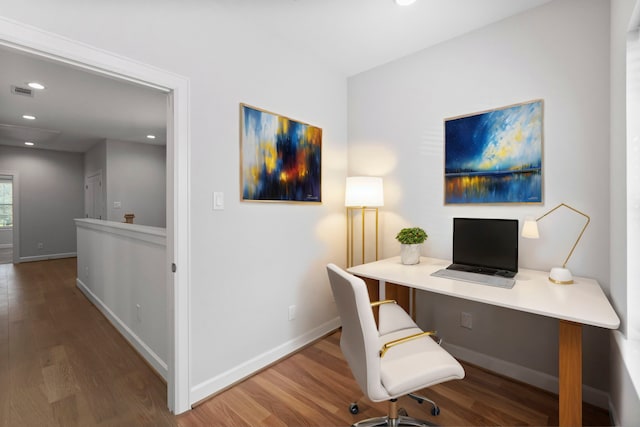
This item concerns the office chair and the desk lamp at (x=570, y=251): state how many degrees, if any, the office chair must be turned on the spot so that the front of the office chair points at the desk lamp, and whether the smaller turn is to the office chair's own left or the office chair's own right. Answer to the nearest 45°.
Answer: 0° — it already faces it

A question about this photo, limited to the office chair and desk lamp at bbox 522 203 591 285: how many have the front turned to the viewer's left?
1

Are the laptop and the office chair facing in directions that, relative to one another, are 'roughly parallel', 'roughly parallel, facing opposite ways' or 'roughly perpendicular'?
roughly parallel, facing opposite ways

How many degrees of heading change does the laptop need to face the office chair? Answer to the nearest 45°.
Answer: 0° — it already faces it

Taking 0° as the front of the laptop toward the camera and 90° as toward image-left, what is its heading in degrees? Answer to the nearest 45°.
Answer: approximately 45°

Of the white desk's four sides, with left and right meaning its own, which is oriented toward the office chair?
front

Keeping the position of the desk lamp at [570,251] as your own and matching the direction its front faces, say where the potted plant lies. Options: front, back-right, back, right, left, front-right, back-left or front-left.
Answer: front

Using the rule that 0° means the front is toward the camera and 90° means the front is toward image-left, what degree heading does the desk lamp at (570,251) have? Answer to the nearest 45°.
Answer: approximately 90°

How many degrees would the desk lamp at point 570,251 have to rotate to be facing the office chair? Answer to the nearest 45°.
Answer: approximately 45° to its left

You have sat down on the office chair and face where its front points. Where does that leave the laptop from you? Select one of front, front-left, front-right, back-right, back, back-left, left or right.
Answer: front

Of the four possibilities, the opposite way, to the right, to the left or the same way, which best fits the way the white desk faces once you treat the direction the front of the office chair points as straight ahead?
the opposite way

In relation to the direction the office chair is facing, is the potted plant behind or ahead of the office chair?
ahead
